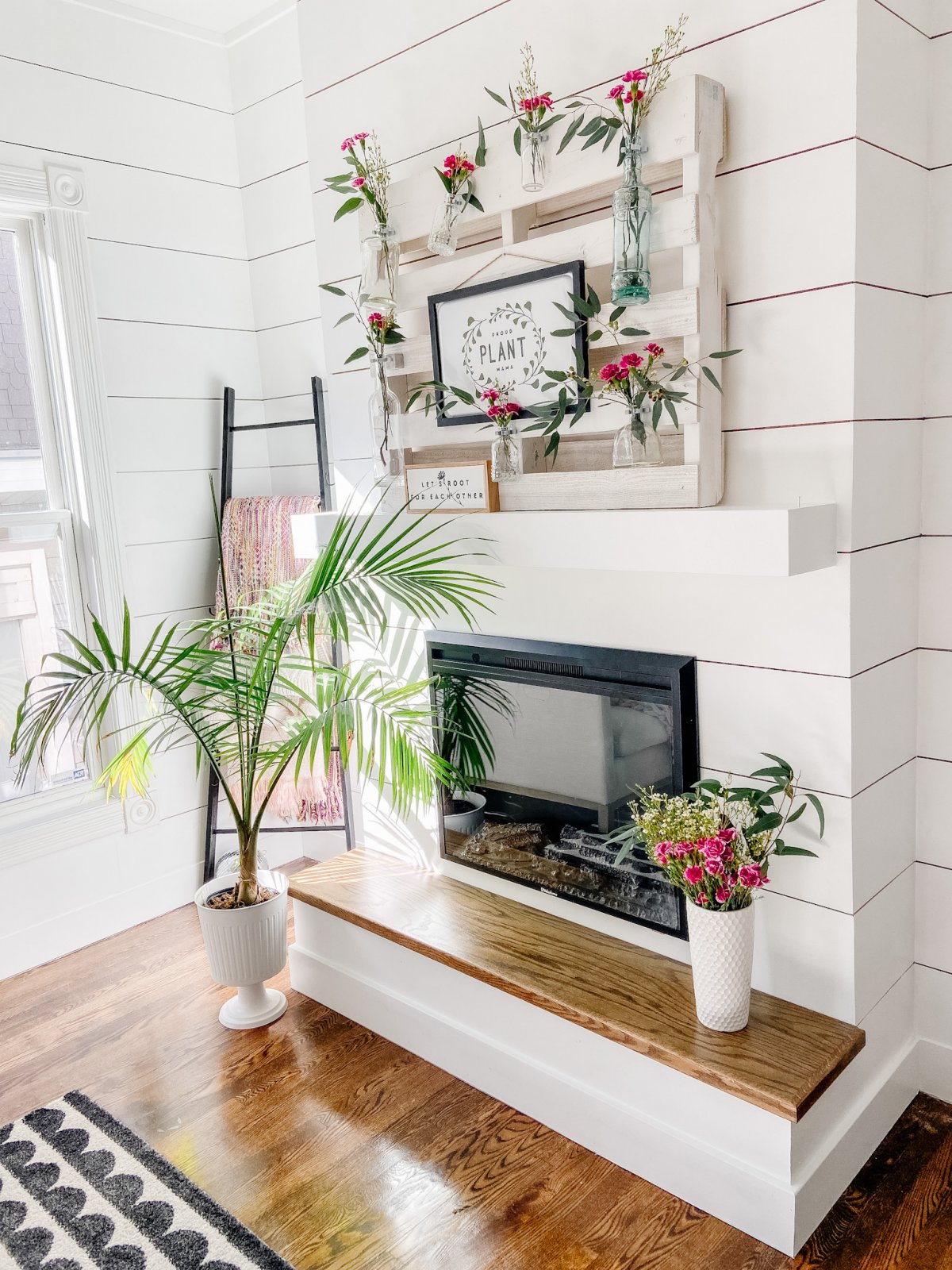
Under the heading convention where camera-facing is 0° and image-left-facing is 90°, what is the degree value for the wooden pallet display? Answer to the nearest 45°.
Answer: approximately 45°

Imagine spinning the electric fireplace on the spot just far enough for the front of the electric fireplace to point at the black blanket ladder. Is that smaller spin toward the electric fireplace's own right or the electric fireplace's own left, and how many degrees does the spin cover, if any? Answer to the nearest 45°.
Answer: approximately 90° to the electric fireplace's own right
